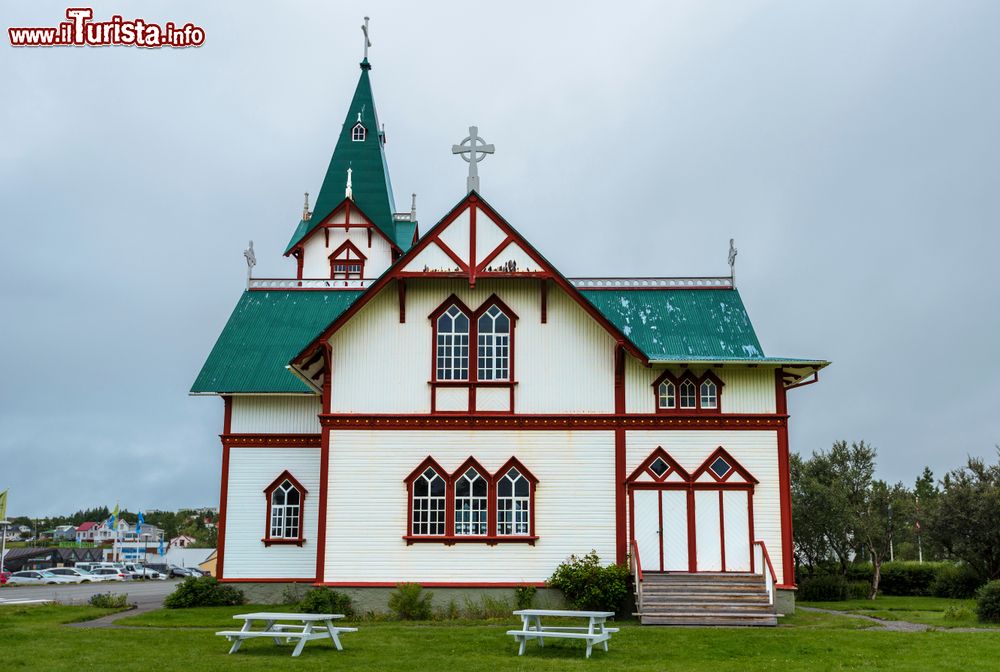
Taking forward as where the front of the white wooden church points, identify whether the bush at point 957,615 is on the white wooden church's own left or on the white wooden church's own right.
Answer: on the white wooden church's own left

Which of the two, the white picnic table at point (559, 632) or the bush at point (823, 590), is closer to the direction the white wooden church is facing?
the white picnic table

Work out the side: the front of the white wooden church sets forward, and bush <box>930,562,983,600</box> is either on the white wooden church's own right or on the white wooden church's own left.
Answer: on the white wooden church's own left

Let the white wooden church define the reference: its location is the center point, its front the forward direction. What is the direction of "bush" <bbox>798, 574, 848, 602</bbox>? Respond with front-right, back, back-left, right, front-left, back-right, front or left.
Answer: back-left

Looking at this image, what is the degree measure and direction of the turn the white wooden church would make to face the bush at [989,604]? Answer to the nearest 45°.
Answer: approximately 90° to its left

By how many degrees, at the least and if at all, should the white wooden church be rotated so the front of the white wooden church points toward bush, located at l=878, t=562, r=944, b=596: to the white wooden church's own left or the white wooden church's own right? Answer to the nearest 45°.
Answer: approximately 135° to the white wooden church's own left

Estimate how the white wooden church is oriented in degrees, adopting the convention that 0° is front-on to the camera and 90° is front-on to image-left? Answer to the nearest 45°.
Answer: approximately 0°

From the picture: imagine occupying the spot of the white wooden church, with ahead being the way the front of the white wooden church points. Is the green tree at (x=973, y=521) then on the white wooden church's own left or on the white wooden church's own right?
on the white wooden church's own left

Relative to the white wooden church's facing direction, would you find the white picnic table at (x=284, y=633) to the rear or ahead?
ahead

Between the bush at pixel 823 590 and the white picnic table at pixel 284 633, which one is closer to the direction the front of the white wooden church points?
the white picnic table
